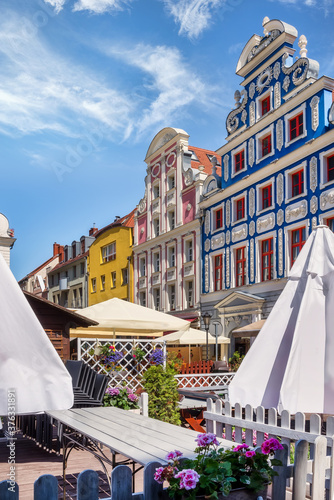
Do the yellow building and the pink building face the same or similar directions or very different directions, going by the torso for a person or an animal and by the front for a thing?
same or similar directions

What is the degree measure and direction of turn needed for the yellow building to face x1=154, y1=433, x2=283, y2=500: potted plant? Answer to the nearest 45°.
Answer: approximately 45° to its left

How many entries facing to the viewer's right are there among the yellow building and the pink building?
0

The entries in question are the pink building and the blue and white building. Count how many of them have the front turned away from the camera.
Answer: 0

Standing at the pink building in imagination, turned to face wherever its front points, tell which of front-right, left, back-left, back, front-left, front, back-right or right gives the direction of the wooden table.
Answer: front-left

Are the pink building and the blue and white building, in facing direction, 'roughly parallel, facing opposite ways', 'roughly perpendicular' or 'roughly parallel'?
roughly parallel

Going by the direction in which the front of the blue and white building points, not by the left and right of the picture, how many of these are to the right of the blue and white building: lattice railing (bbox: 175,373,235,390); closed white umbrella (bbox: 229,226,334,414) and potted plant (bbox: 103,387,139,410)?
0

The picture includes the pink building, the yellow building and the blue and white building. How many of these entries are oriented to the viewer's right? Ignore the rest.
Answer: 0

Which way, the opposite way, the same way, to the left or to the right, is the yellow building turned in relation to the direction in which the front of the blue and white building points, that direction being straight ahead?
the same way

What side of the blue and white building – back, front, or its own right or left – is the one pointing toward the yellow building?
right

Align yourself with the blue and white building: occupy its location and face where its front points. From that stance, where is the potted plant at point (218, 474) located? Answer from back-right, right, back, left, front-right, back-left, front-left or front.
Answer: front-left

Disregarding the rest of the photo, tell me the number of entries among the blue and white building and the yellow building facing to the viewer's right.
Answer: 0

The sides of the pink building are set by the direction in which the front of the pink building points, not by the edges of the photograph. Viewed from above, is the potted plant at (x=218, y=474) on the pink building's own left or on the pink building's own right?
on the pink building's own left

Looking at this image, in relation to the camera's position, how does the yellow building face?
facing the viewer and to the left of the viewer

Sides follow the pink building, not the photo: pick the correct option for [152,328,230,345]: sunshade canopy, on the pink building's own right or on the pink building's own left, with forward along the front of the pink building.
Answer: on the pink building's own left

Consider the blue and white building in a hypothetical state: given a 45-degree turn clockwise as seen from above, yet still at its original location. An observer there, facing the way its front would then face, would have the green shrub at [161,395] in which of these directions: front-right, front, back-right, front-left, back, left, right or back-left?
left

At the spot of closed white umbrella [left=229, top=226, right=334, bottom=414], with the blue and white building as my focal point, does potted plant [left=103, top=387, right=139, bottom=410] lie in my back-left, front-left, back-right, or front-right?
front-left
